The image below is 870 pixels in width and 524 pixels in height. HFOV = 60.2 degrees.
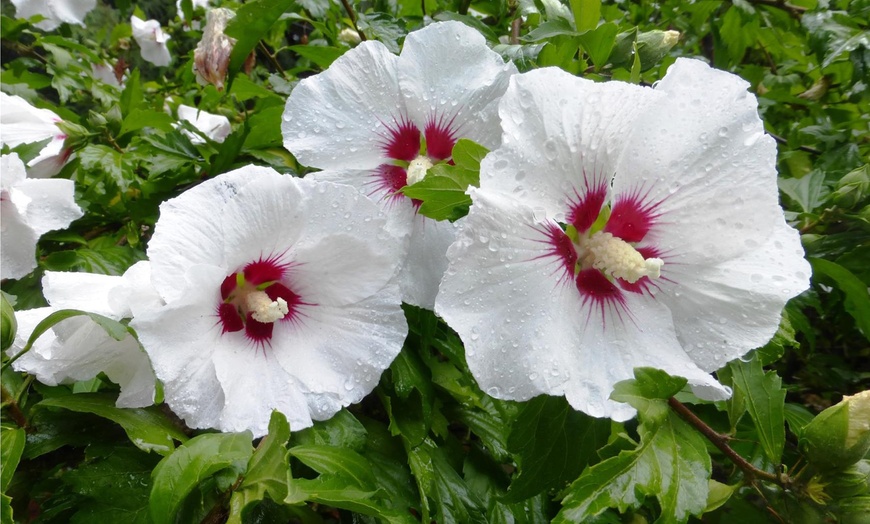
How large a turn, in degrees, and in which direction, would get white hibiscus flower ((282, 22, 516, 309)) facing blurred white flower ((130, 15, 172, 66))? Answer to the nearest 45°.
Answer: approximately 135° to its right

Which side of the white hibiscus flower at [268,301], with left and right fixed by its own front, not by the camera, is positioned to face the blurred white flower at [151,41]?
back

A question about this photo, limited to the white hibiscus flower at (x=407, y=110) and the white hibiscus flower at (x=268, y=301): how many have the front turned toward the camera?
2

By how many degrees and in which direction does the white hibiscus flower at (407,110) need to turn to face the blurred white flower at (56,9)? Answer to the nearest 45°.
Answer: approximately 135° to its right

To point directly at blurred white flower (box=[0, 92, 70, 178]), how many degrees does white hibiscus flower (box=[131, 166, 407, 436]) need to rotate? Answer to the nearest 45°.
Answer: approximately 135° to its right

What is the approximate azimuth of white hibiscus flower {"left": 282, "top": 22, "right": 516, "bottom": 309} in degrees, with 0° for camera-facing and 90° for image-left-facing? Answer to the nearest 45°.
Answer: approximately 0°
